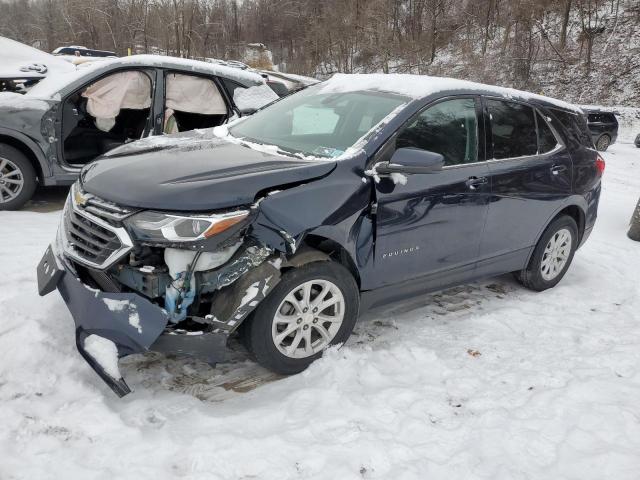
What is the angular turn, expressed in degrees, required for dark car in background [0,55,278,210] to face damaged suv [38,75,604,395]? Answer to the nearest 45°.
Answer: approximately 90° to its left

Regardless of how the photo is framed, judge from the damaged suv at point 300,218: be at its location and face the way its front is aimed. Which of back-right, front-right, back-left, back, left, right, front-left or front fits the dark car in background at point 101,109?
right

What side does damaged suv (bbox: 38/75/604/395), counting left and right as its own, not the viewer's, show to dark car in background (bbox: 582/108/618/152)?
back

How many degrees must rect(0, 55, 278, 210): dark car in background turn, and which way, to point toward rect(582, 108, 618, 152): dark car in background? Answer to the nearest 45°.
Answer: approximately 135° to its right

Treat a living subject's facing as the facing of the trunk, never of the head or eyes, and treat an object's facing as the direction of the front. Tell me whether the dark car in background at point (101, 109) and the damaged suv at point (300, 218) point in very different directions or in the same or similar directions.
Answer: same or similar directions

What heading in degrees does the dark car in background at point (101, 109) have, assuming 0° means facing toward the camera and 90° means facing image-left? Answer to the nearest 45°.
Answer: approximately 90°

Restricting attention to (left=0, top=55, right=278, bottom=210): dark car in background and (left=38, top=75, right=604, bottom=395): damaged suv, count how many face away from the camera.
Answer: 0
